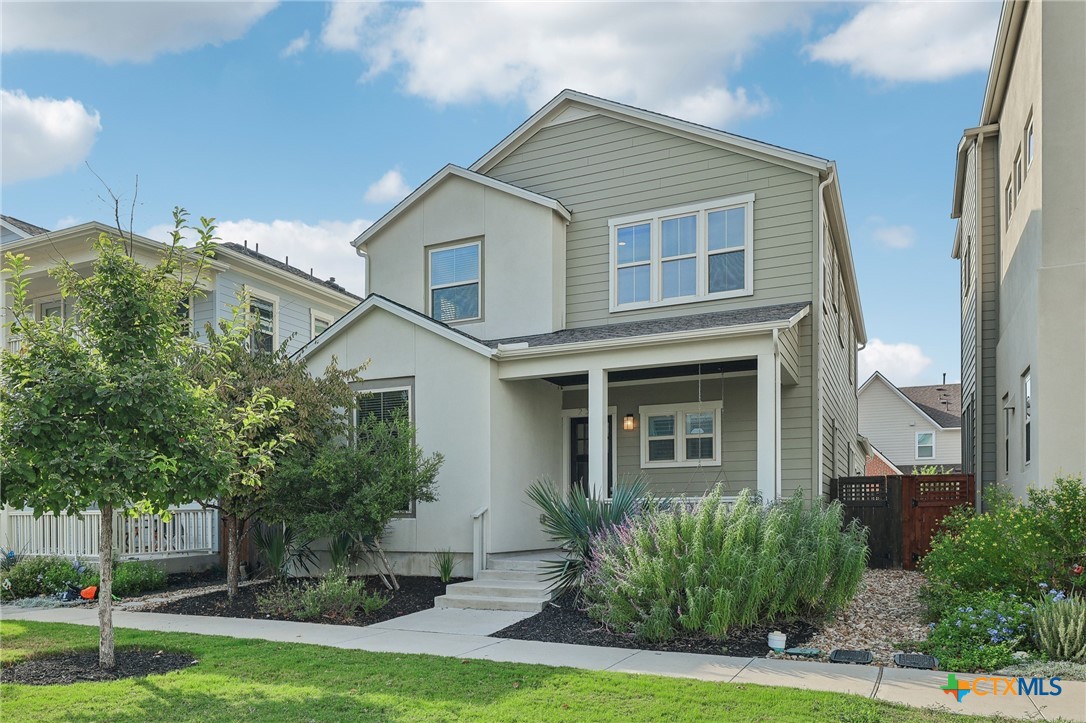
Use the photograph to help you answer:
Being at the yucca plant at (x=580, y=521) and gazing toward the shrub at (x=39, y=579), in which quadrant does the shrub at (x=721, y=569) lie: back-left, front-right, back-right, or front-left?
back-left

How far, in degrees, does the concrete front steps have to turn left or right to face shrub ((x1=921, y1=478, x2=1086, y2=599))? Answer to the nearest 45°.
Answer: approximately 45° to its left

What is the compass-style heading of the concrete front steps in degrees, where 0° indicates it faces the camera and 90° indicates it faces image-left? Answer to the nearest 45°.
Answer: approximately 0°

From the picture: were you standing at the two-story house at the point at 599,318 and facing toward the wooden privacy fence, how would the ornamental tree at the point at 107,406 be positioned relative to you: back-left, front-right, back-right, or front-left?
back-right

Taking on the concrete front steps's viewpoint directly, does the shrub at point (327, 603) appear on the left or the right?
on its right

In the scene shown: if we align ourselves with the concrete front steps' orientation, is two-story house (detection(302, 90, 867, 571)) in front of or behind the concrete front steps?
behind

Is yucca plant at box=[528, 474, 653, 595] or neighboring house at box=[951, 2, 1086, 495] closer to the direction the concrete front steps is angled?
the yucca plant

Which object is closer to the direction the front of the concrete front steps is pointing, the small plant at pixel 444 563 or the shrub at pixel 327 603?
the shrub

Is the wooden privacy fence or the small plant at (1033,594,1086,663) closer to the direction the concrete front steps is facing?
the small plant

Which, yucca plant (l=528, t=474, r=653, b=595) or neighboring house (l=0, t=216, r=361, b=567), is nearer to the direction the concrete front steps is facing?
the yucca plant
